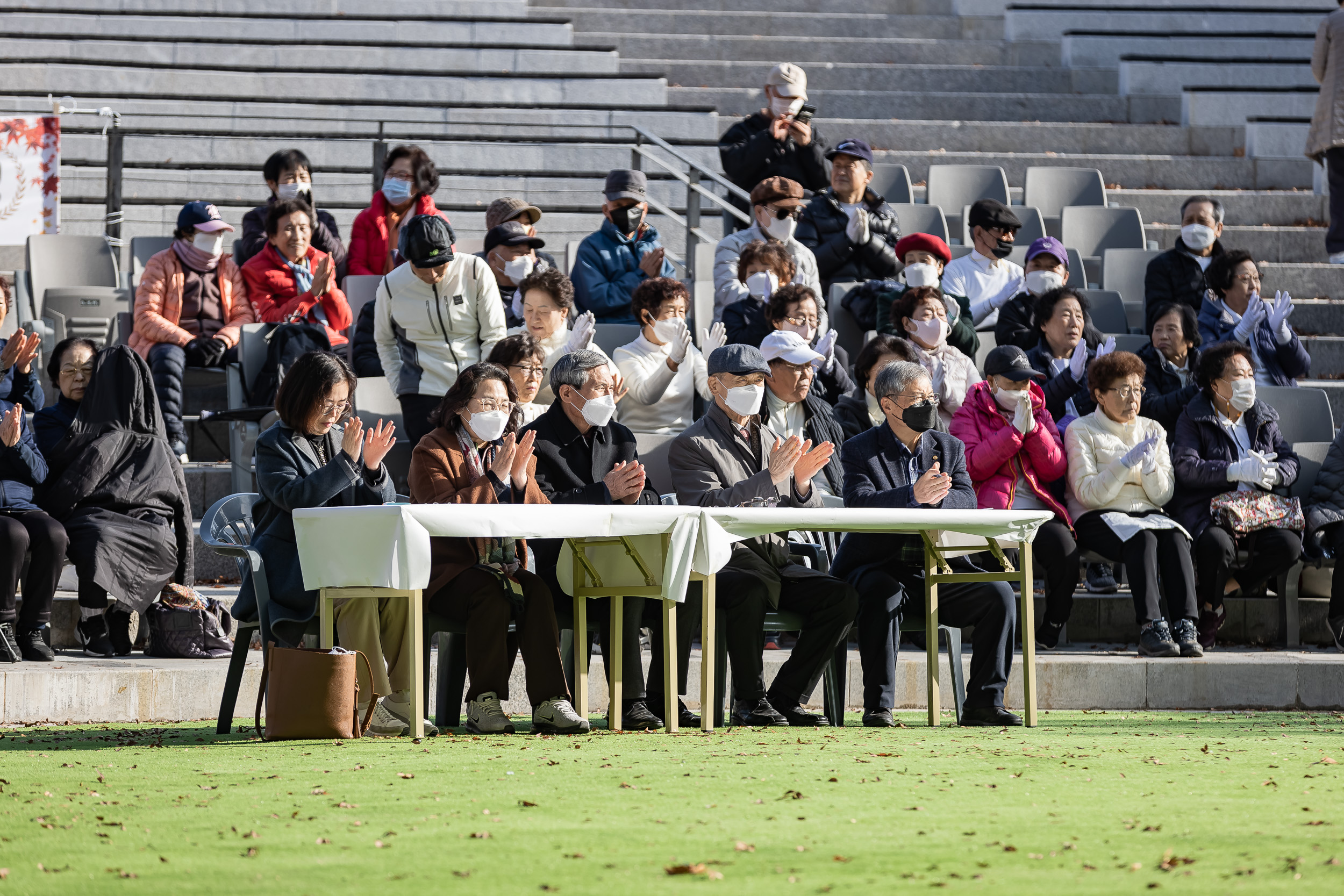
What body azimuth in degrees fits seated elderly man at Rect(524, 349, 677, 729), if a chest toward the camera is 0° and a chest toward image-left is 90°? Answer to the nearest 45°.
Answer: approximately 315°

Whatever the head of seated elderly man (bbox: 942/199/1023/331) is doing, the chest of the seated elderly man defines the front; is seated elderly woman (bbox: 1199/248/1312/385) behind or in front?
in front

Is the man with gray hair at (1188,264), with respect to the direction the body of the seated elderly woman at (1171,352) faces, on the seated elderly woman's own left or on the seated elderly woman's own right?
on the seated elderly woman's own left

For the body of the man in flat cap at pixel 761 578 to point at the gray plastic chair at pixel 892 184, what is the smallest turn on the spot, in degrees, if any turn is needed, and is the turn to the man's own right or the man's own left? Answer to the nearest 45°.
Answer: approximately 135° to the man's own left

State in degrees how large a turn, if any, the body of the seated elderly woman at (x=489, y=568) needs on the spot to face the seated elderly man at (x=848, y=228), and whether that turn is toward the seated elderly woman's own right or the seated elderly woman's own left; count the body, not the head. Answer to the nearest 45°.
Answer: approximately 90° to the seated elderly woman's own left

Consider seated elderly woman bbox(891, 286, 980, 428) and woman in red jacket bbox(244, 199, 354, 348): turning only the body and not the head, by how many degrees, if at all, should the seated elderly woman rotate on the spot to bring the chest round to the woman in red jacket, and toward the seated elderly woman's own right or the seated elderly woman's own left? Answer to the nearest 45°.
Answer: approximately 135° to the seated elderly woman's own right

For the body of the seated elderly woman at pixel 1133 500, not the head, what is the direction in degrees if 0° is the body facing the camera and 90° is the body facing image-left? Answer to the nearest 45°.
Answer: approximately 315°

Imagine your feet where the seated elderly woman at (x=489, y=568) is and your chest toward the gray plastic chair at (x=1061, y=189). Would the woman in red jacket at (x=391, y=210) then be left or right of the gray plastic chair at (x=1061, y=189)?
left

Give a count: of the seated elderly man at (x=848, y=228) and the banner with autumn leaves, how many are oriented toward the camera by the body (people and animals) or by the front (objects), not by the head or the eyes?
2

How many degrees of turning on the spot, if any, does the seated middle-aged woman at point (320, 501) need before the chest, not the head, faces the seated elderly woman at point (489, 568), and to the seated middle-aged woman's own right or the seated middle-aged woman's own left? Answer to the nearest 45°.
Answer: approximately 45° to the seated middle-aged woman's own left
